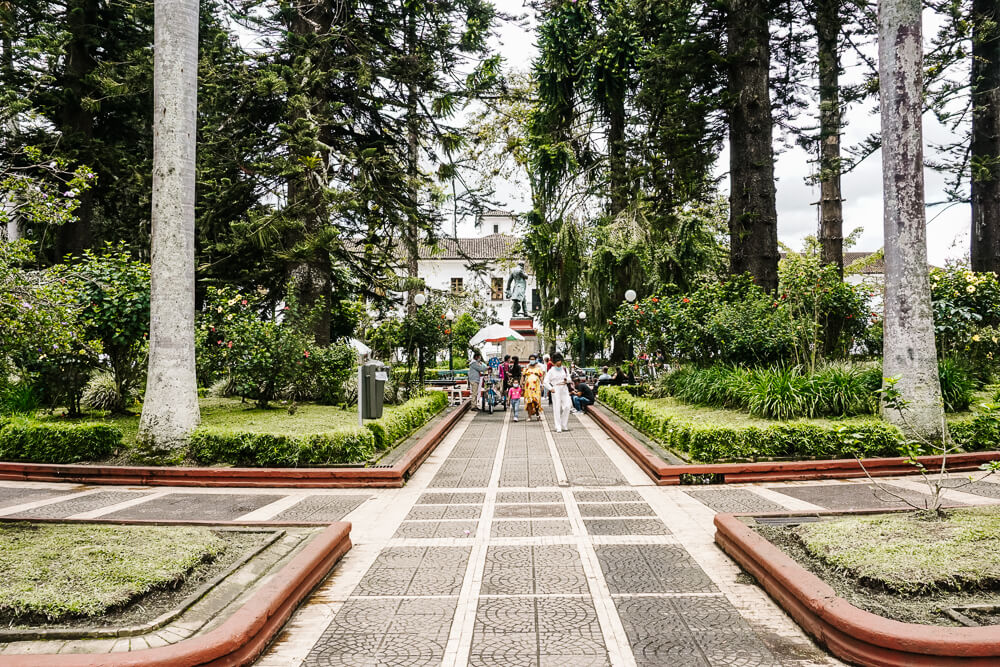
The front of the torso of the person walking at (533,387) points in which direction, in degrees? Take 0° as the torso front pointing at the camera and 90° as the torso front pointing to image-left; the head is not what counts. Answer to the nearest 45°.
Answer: approximately 0°

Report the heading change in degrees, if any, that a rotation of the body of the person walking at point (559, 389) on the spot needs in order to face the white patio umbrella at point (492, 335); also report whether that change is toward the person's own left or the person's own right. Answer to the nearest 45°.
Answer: approximately 180°

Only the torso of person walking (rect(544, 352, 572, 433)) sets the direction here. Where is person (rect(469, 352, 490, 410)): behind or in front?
behind

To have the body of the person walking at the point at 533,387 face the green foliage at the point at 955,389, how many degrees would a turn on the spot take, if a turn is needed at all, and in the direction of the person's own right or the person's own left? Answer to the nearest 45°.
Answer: approximately 45° to the person's own left

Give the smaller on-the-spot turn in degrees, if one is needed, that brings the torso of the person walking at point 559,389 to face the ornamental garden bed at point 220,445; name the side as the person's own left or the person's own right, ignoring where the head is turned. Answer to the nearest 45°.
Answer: approximately 45° to the person's own right

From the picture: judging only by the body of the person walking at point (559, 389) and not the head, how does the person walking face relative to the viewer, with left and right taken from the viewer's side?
facing the viewer

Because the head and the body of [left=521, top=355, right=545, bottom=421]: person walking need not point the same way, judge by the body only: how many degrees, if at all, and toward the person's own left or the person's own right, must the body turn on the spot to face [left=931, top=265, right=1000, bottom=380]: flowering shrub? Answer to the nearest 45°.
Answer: approximately 45° to the person's own left

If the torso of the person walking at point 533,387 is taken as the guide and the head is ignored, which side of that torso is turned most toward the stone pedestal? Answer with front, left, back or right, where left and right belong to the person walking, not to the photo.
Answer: back

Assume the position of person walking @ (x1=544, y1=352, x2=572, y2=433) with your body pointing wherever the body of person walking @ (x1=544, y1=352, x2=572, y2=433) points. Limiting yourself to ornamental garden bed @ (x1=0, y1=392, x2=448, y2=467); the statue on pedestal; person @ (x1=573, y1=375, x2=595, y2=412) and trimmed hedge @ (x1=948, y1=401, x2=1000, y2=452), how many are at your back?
2

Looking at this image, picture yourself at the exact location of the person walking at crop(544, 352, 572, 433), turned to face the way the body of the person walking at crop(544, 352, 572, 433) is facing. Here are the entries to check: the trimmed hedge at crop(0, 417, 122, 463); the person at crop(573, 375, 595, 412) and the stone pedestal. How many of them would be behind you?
2

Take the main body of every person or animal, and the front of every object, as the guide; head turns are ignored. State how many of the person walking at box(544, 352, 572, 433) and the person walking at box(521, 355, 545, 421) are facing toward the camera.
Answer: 2

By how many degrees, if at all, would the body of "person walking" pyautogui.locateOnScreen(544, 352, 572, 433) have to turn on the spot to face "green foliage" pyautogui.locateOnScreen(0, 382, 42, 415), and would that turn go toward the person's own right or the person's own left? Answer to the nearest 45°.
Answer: approximately 90° to the person's own right

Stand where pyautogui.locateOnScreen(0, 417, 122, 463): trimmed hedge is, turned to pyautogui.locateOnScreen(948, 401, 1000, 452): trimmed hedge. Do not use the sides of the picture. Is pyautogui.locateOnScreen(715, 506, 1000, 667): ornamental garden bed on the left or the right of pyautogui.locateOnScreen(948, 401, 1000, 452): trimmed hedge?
right
